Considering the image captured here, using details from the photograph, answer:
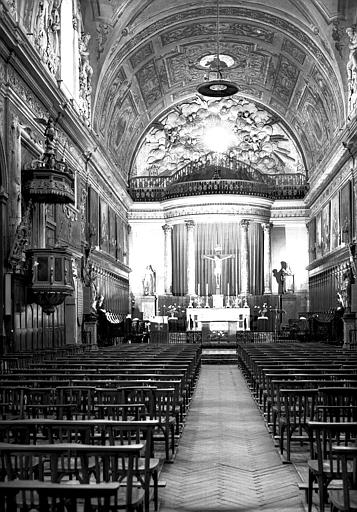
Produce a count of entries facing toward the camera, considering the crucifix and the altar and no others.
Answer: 2

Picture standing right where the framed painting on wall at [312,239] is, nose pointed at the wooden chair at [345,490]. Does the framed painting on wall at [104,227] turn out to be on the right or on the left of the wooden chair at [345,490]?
right

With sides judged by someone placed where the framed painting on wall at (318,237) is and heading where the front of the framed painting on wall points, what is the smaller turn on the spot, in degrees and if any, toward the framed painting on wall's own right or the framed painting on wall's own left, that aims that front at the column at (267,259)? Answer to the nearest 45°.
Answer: approximately 45° to the framed painting on wall's own right

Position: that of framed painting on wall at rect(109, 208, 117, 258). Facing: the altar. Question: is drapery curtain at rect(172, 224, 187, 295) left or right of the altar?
left

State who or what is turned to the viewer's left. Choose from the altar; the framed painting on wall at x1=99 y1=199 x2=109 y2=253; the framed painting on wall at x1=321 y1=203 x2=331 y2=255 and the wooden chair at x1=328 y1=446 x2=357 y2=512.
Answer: the framed painting on wall at x1=321 y1=203 x2=331 y2=255

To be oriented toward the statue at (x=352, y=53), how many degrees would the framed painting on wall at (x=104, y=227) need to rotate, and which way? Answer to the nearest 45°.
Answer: approximately 45° to its right

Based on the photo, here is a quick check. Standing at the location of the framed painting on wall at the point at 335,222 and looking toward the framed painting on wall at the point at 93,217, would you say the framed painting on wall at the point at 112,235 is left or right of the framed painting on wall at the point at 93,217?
right

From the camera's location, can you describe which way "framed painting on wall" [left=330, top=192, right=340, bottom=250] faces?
facing to the left of the viewer

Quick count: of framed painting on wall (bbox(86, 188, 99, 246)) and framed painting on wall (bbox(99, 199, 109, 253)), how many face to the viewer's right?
2

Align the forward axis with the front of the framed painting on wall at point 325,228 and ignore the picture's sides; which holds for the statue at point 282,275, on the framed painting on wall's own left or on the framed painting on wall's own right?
on the framed painting on wall's own right

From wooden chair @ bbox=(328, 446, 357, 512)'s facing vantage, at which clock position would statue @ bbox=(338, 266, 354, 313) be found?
The statue is roughly at 12 o'clock from the wooden chair.

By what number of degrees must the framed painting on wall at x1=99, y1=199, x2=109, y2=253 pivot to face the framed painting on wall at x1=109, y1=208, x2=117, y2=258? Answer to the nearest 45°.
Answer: approximately 90° to its left
